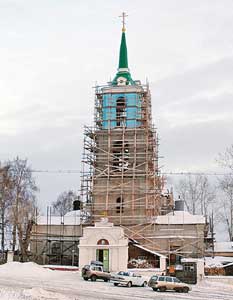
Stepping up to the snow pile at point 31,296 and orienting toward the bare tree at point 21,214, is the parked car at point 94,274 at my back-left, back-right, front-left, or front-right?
front-right

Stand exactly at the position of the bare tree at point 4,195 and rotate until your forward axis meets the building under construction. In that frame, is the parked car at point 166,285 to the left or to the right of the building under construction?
right

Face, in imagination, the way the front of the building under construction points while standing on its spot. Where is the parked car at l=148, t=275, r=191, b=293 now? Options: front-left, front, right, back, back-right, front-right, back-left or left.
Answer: front

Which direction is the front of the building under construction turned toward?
toward the camera

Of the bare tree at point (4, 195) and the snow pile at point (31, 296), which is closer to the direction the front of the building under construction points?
the snow pile

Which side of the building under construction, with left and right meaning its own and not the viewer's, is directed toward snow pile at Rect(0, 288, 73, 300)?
front

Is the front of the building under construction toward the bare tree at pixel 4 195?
no

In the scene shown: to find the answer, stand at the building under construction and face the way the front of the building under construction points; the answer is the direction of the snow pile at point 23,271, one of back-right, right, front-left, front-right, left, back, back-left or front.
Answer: front-right

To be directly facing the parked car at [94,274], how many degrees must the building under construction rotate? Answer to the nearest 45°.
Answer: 0° — it already faces it

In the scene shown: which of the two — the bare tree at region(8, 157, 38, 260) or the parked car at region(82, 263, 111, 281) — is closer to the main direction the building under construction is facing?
the parked car

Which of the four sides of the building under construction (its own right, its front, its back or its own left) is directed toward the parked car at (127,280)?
front

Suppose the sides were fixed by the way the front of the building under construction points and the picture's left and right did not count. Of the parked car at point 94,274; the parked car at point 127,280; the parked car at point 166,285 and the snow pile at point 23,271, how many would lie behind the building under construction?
0
